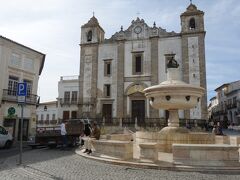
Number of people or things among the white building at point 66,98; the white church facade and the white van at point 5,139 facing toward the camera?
2

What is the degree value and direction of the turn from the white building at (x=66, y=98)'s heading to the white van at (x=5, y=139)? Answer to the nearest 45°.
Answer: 0° — it already faces it

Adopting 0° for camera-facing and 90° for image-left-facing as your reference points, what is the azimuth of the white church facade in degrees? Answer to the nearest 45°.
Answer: approximately 0°

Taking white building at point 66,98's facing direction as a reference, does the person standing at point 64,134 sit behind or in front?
in front

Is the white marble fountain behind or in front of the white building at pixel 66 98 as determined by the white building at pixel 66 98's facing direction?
in front

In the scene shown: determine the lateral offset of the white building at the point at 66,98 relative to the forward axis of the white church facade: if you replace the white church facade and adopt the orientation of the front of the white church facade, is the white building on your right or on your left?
on your right
